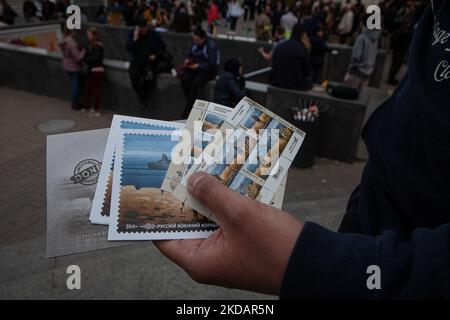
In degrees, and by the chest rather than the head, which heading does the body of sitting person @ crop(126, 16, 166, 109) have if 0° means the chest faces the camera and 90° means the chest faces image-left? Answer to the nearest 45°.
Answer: approximately 0°
